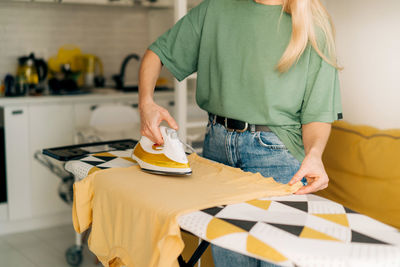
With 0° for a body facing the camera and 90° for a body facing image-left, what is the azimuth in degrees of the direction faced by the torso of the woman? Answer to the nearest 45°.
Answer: approximately 45°

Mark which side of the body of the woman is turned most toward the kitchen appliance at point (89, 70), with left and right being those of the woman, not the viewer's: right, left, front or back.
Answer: right

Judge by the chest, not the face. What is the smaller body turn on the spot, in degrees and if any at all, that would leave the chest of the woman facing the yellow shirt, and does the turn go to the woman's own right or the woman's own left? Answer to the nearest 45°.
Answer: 0° — they already face it

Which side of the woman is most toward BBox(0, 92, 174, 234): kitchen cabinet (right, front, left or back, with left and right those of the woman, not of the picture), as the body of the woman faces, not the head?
right

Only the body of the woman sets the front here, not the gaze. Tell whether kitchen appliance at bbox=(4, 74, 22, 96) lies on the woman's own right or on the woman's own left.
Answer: on the woman's own right
